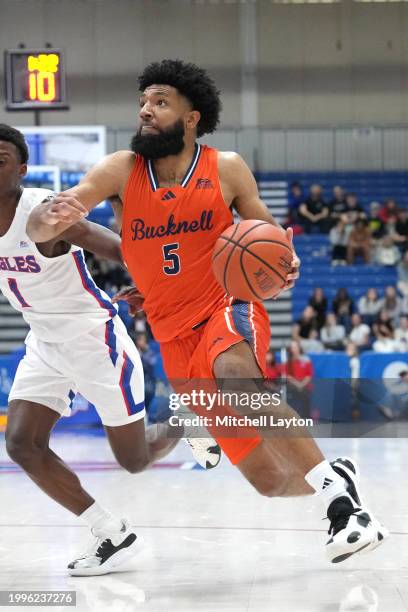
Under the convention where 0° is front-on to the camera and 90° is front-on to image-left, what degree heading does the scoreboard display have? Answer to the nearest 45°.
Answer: approximately 0°

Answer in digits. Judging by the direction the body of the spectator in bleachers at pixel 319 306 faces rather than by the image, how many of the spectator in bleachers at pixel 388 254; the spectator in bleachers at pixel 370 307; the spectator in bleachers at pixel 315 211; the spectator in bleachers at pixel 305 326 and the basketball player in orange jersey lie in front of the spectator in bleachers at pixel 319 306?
2

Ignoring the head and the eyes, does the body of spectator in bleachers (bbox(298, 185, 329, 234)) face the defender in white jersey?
yes

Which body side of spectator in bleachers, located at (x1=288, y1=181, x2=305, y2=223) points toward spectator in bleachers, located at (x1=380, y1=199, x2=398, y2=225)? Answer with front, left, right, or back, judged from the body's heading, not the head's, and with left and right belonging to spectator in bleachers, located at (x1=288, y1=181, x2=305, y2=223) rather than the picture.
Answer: left

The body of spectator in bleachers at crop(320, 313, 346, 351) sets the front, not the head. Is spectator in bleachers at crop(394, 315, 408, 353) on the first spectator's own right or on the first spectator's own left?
on the first spectator's own left

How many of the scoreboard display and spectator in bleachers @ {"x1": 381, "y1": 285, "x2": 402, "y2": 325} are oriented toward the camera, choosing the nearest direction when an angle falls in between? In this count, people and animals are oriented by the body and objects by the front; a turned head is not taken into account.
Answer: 2
